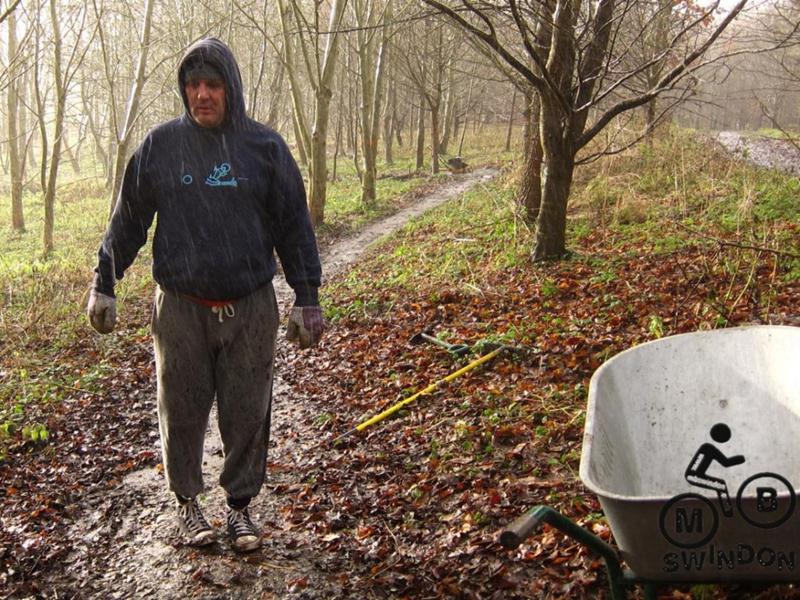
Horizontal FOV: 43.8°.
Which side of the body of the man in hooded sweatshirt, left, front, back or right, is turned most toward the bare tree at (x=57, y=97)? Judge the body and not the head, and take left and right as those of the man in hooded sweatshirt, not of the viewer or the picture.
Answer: back

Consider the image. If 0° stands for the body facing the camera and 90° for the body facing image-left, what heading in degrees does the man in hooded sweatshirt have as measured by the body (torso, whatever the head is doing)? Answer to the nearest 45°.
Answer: approximately 0°
